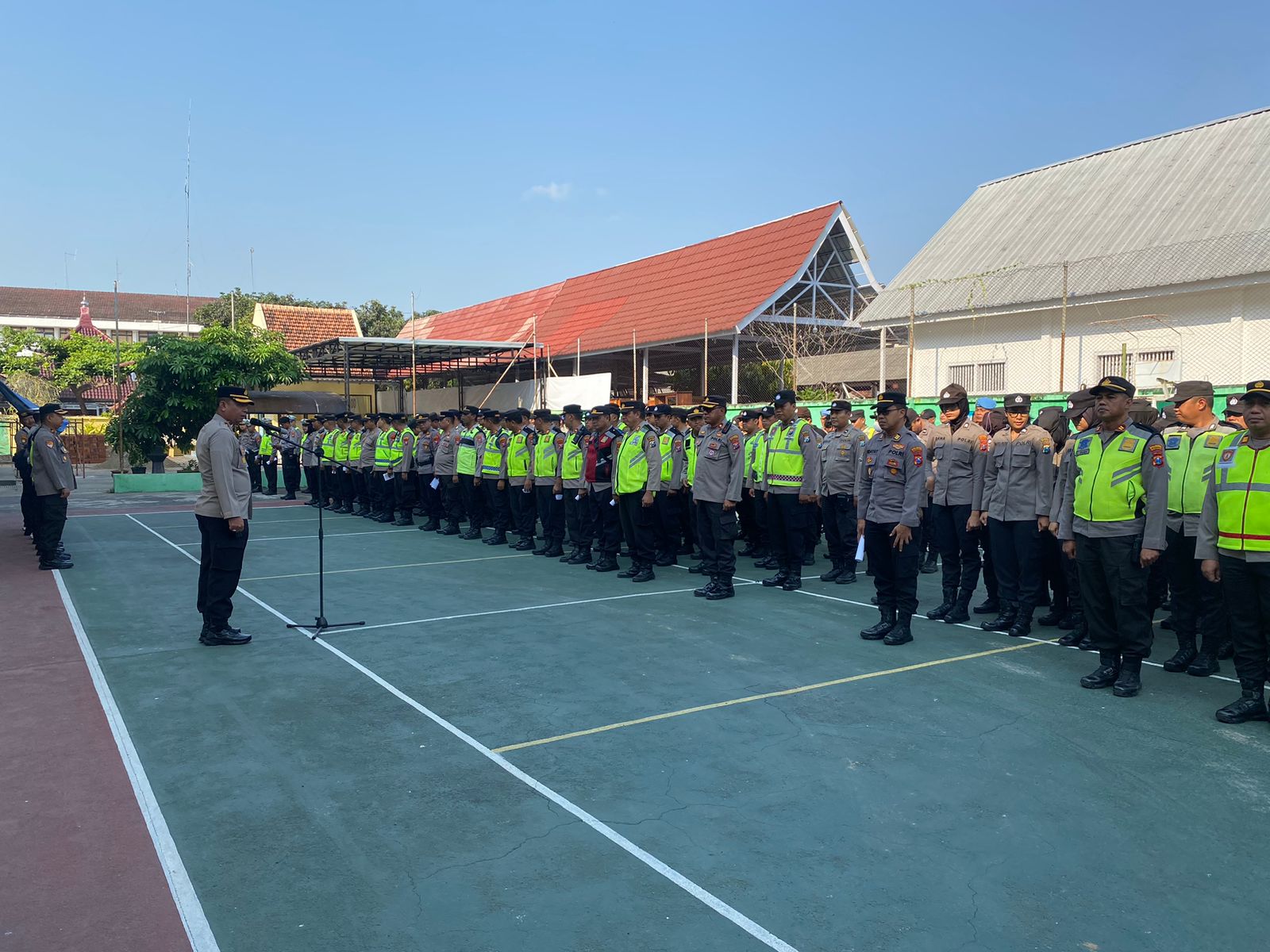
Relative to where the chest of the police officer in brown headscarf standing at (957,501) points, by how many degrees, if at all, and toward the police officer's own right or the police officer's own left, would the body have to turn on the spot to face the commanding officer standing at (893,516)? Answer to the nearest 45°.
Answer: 0° — they already face them

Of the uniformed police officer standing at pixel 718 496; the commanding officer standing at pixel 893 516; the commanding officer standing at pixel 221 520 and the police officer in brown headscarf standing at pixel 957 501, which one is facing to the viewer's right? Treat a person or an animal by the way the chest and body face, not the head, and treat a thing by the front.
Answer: the commanding officer standing at pixel 221 520

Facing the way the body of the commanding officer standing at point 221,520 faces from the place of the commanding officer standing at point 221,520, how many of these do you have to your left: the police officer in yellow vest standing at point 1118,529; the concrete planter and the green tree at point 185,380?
2

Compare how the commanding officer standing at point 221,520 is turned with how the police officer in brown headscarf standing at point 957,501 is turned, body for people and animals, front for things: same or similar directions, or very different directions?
very different directions

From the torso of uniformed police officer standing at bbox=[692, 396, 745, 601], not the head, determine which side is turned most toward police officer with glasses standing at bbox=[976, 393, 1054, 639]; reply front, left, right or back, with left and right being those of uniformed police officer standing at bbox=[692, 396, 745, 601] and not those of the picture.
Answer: left

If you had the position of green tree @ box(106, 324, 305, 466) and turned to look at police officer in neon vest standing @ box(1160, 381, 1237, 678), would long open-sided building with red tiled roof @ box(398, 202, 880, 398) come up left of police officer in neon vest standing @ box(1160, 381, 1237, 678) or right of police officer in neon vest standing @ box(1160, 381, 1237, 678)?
left

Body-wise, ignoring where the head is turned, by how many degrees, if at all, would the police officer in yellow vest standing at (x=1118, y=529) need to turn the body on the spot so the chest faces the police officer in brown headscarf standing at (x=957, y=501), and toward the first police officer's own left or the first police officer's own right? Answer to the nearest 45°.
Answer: approximately 90° to the first police officer's own right

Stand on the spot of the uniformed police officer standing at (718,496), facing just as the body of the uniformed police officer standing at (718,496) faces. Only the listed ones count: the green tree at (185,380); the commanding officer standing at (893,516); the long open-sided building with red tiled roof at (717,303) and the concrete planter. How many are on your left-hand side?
1

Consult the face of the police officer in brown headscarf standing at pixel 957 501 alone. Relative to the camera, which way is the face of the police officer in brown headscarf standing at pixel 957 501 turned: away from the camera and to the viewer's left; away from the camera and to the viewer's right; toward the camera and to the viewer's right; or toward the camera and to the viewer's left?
toward the camera and to the viewer's left

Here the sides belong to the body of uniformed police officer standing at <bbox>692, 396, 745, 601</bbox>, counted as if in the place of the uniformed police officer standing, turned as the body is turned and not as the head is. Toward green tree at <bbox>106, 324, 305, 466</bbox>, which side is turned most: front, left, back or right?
right

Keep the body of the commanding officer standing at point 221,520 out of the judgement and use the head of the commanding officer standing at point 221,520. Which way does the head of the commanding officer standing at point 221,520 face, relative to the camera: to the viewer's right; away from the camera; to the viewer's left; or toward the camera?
to the viewer's right

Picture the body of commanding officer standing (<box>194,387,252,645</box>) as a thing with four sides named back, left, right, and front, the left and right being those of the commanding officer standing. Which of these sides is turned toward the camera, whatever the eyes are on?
right

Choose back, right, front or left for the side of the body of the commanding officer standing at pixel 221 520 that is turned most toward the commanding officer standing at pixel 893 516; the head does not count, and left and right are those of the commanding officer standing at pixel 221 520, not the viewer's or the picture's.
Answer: front

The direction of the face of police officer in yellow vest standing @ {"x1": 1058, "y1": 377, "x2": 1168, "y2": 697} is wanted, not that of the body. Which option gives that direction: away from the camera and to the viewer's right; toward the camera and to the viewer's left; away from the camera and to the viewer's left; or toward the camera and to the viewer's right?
toward the camera and to the viewer's left

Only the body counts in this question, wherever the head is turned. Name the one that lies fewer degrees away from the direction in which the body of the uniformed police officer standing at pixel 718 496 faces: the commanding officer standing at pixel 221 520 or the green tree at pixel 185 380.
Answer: the commanding officer standing
